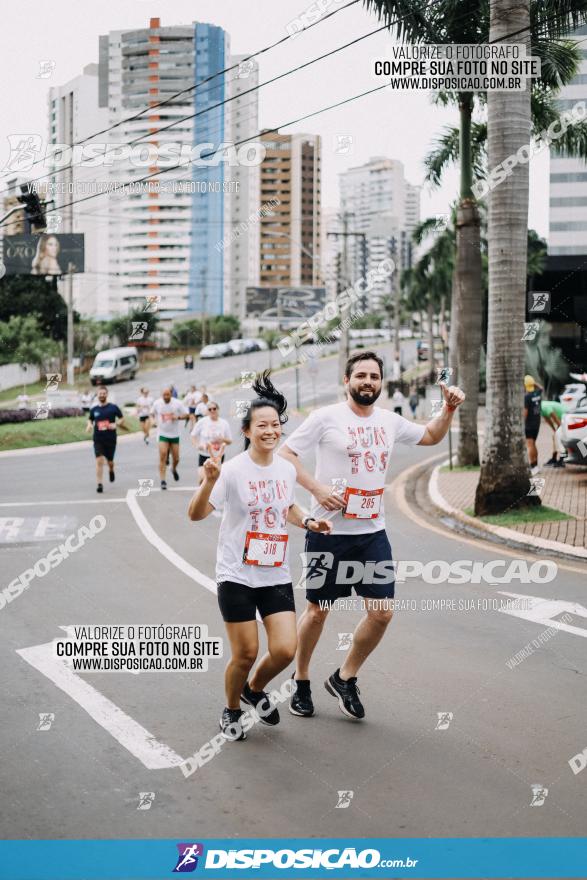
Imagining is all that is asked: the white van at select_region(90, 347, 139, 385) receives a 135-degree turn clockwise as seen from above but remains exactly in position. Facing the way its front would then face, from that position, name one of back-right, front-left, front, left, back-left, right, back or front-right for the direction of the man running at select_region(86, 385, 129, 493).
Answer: back

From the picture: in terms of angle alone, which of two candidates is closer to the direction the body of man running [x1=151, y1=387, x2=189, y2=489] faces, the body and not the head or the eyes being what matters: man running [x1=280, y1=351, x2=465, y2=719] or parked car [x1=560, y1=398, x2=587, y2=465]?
the man running

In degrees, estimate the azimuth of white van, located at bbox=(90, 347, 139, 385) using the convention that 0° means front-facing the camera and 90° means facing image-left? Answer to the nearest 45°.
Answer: approximately 45°

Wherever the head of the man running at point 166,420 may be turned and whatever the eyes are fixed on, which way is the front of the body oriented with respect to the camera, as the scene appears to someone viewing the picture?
toward the camera

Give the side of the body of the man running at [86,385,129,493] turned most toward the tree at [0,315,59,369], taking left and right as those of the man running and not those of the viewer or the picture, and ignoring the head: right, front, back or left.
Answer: back

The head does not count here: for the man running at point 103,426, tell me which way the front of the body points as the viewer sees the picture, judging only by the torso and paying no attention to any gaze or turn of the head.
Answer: toward the camera

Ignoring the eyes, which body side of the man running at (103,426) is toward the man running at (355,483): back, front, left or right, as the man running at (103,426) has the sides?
front

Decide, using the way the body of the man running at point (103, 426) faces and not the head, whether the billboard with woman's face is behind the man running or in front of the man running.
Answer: behind

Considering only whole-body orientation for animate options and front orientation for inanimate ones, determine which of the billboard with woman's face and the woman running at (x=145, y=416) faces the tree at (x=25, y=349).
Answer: the billboard with woman's face

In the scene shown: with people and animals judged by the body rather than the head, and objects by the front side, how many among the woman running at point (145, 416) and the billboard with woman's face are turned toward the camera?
2
